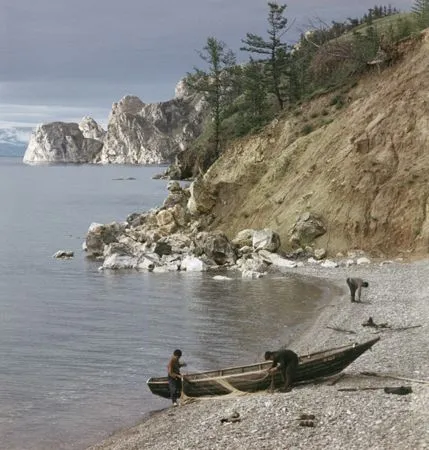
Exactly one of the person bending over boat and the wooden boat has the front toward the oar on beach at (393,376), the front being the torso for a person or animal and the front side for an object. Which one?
the wooden boat

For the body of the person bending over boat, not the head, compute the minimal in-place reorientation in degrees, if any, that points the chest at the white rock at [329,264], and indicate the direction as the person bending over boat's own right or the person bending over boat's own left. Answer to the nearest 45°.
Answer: approximately 90° to the person bending over boat's own right

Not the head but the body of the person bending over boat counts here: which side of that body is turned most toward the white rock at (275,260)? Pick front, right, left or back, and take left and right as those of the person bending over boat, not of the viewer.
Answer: right

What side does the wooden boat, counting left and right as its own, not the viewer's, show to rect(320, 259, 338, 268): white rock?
left

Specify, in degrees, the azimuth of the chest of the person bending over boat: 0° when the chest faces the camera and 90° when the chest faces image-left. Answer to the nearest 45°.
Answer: approximately 90°

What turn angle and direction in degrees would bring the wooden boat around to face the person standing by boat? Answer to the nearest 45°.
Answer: approximately 180°

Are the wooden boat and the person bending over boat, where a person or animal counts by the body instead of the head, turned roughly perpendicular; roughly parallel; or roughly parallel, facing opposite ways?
roughly parallel, facing opposite ways

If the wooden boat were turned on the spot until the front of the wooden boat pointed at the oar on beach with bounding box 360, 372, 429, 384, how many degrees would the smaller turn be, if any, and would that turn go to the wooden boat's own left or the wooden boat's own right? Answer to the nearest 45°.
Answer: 0° — it already faces it

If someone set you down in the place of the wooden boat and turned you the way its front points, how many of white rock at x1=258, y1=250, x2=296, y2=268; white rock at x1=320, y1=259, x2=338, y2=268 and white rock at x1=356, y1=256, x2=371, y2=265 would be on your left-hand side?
3

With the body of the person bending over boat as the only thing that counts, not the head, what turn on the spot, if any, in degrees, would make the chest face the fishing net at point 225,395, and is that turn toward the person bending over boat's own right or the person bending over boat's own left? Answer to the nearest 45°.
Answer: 0° — they already face it

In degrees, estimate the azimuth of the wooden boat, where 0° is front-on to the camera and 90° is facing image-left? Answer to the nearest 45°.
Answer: approximately 270°

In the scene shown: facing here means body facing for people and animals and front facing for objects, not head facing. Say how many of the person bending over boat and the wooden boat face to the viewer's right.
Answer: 1

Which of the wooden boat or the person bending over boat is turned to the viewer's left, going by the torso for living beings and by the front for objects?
the person bending over boat
